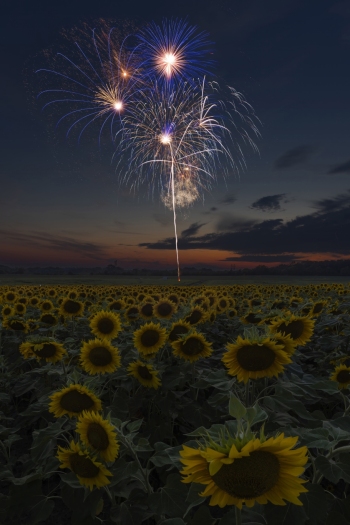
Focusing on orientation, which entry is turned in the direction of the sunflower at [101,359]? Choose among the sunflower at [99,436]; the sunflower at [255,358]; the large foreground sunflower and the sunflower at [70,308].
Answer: the sunflower at [70,308]

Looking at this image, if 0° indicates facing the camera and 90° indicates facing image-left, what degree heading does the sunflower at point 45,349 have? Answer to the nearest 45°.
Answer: approximately 0°

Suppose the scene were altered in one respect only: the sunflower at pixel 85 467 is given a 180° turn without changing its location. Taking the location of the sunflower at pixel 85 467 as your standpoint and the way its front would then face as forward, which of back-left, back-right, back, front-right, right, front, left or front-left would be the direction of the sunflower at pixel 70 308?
front-left

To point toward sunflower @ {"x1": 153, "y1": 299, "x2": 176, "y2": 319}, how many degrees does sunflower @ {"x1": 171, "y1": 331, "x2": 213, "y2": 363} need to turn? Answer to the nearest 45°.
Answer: approximately 180°

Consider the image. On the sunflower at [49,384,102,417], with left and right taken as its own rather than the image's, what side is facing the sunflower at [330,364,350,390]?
left

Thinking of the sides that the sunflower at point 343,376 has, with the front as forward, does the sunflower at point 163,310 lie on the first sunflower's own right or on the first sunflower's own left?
on the first sunflower's own right

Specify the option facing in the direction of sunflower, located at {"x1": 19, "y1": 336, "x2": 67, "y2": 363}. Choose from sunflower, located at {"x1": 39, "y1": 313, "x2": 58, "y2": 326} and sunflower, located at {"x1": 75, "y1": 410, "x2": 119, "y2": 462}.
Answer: sunflower, located at {"x1": 39, "y1": 313, "x2": 58, "y2": 326}

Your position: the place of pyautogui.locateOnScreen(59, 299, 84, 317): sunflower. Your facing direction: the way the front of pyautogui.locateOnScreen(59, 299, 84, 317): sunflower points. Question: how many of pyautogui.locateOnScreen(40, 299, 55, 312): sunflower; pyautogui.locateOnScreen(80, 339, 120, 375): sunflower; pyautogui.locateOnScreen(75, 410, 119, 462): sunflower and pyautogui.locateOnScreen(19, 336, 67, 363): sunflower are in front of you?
3

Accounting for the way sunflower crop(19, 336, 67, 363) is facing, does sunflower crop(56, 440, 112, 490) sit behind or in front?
in front

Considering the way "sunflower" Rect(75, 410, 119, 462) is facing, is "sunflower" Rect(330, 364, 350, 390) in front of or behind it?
behind
